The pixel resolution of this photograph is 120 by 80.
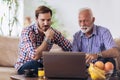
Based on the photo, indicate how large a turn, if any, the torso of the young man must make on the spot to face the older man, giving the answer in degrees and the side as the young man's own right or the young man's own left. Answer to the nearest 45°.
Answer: approximately 45° to the young man's own left

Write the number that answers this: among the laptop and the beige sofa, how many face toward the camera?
1

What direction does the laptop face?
away from the camera

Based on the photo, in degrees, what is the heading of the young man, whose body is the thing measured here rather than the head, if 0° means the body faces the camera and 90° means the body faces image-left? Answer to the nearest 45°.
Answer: approximately 315°

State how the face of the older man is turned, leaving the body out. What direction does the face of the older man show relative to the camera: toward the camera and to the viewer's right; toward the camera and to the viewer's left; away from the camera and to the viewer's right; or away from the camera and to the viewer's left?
toward the camera and to the viewer's left

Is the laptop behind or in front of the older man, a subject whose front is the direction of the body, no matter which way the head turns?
in front

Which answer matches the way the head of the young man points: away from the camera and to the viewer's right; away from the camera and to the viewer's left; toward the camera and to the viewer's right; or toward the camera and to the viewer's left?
toward the camera and to the viewer's right

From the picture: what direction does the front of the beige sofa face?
toward the camera

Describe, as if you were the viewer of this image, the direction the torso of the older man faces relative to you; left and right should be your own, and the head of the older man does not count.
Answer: facing the viewer and to the left of the viewer

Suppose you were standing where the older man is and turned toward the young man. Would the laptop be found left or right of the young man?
left

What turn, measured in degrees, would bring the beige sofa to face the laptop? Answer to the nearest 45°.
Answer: approximately 45° to its left
